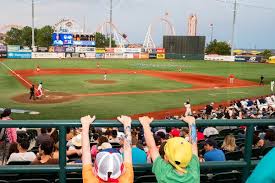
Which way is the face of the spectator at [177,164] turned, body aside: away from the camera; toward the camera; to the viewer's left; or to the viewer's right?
away from the camera

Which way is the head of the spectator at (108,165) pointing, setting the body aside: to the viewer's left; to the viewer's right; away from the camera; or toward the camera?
away from the camera

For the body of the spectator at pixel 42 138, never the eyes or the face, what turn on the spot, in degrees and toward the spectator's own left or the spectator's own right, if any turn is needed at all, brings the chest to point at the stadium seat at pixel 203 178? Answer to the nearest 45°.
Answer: approximately 135° to the spectator's own right

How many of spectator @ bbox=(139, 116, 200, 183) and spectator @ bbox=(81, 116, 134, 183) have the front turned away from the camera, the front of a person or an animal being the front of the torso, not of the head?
2

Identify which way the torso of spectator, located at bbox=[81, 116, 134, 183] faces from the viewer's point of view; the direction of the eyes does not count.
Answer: away from the camera

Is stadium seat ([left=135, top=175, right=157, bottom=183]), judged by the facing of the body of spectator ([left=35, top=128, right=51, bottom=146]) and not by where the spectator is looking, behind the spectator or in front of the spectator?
behind

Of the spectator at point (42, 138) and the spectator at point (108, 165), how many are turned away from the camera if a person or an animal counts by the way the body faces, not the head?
2

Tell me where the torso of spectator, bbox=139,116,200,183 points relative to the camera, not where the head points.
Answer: away from the camera

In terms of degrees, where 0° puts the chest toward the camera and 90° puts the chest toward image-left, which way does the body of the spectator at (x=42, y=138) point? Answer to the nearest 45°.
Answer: approximately 180°

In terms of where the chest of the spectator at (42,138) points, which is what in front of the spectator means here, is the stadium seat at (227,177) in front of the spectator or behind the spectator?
behind

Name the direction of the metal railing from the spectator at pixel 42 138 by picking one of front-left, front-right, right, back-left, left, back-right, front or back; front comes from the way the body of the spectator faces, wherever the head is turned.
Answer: back

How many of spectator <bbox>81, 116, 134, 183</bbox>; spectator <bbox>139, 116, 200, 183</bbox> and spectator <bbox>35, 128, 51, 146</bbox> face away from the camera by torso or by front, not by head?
3
